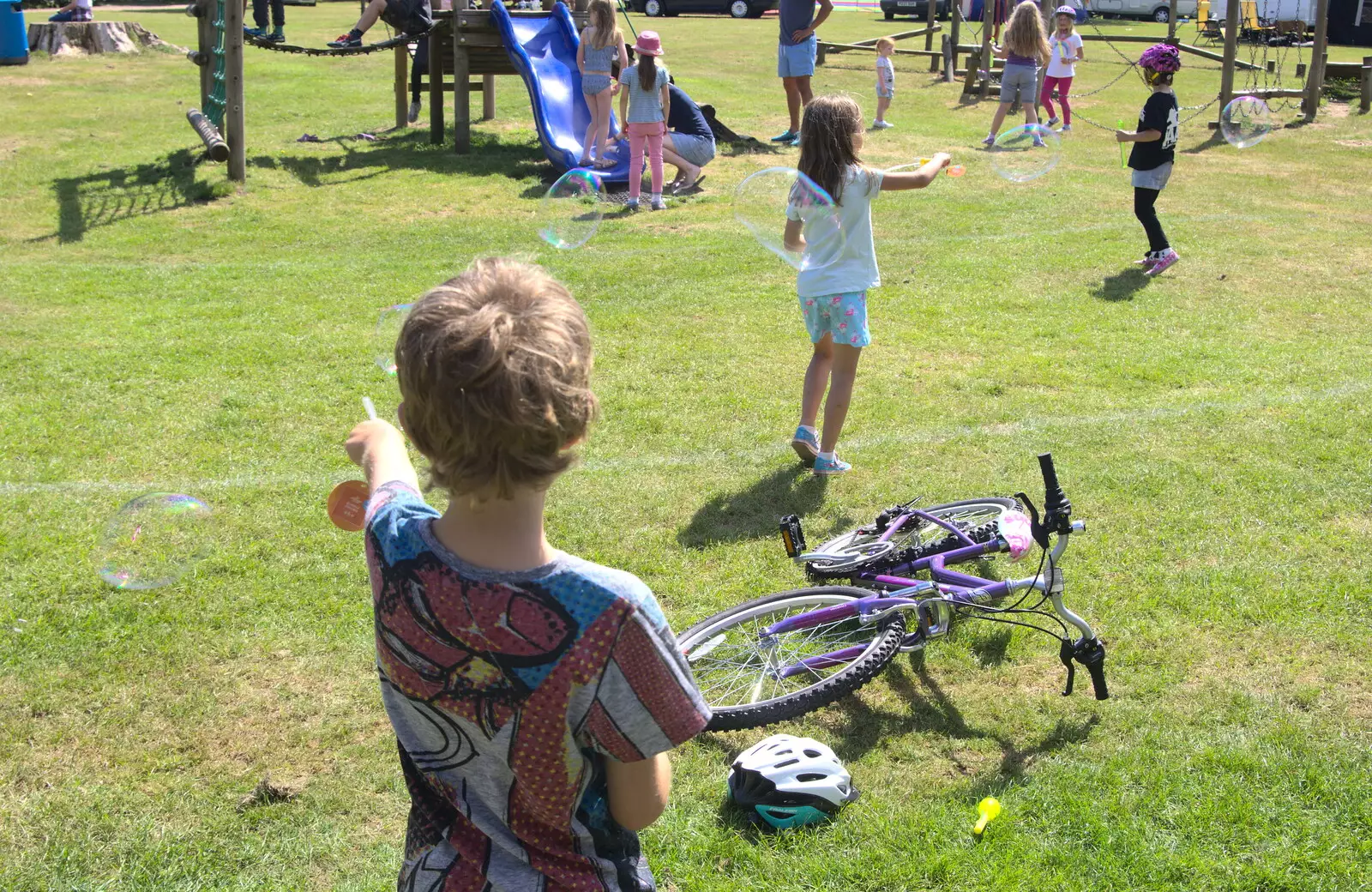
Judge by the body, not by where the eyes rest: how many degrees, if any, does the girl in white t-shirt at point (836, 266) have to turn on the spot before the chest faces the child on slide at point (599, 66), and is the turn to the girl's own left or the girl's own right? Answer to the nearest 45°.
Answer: approximately 45° to the girl's own left

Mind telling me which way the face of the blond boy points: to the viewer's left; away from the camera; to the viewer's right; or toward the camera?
away from the camera

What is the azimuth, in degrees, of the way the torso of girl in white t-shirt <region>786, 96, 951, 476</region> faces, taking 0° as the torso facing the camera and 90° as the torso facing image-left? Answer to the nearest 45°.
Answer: approximately 225°

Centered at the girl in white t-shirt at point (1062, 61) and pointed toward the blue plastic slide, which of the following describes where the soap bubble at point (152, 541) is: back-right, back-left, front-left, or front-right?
front-left

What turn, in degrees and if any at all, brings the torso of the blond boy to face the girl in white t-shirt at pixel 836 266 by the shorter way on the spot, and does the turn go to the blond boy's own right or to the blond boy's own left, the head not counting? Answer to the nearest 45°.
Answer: approximately 45° to the blond boy's own right

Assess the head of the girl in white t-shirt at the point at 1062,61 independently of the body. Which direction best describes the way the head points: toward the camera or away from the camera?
toward the camera

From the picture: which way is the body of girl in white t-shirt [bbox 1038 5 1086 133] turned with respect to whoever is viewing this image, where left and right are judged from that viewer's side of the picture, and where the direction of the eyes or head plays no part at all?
facing the viewer

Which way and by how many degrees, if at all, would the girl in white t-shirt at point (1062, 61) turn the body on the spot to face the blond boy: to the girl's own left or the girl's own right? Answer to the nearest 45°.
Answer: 0° — they already face them

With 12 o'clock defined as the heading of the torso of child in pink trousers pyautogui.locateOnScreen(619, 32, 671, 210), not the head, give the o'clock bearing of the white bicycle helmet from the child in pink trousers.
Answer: The white bicycle helmet is roughly at 6 o'clock from the child in pink trousers.

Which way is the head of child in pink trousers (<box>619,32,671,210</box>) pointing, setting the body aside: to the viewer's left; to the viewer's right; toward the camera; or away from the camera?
away from the camera

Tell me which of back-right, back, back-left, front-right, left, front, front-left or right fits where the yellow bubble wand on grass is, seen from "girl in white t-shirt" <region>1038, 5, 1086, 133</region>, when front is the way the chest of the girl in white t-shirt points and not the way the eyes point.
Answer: front

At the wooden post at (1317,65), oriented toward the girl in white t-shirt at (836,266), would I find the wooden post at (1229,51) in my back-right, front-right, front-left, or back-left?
front-right

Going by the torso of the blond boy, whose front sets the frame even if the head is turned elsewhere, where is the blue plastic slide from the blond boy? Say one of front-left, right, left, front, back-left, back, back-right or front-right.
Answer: front-right

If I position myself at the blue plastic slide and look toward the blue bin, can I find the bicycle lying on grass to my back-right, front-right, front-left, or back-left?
back-left

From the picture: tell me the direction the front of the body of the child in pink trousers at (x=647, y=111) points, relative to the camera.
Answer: away from the camera
